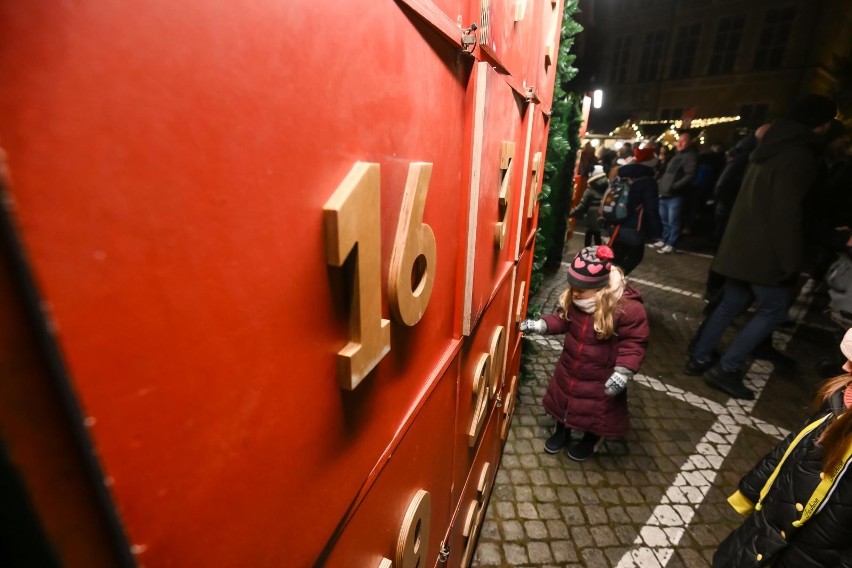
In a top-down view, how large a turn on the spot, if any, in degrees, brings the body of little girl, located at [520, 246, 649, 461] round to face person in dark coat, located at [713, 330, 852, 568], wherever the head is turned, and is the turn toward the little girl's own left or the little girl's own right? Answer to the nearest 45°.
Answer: approximately 90° to the little girl's own left

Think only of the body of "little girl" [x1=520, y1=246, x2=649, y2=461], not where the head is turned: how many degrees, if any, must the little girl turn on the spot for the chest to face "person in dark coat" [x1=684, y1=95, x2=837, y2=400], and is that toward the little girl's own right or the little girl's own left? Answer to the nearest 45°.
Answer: approximately 180°

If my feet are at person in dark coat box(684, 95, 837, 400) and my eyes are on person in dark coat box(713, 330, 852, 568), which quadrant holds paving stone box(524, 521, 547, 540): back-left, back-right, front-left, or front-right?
front-right

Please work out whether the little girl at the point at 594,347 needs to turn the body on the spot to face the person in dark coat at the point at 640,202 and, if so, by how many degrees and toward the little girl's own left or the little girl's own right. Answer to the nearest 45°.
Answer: approximately 135° to the little girl's own right

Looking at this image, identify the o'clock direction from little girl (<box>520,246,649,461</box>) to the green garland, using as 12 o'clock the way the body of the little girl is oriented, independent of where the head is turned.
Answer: The green garland is roughly at 4 o'clock from the little girl.

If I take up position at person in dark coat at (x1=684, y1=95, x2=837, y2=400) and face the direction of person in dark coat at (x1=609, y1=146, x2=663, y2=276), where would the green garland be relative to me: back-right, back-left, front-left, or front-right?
front-left

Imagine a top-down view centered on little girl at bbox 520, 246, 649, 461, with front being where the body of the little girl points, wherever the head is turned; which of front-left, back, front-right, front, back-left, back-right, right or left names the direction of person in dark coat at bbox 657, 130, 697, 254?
back-right

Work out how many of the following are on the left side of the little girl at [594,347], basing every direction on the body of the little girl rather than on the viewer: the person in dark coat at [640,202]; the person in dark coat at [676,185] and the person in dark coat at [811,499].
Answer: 1
